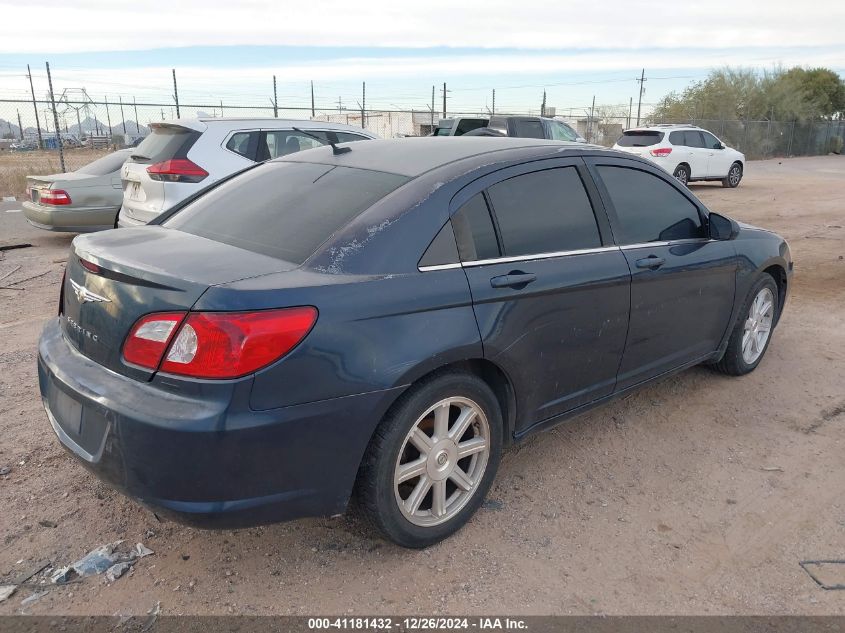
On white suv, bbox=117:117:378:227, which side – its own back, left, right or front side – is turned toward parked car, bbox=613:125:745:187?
front

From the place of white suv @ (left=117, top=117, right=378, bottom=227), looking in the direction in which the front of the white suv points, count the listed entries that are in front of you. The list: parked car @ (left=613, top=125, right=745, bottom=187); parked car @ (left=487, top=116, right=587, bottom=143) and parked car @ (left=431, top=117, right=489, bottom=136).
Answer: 3

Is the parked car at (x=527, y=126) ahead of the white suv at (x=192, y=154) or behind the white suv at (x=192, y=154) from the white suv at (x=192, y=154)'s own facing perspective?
ahead

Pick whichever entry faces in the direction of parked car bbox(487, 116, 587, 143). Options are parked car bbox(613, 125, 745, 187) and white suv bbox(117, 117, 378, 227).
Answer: the white suv

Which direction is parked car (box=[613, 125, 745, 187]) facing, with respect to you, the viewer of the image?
facing away from the viewer and to the right of the viewer

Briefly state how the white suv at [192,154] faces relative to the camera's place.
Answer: facing away from the viewer and to the right of the viewer

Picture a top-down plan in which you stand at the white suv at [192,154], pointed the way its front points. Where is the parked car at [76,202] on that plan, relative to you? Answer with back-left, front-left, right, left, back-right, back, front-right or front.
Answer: left

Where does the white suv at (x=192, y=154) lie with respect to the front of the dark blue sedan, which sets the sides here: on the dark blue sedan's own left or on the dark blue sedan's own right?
on the dark blue sedan's own left

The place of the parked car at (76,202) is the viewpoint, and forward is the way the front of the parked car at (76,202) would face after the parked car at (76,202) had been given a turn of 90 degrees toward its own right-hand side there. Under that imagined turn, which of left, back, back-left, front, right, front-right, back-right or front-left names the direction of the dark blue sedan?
front-right

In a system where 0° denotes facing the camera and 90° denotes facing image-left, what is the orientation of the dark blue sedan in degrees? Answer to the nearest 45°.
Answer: approximately 225°

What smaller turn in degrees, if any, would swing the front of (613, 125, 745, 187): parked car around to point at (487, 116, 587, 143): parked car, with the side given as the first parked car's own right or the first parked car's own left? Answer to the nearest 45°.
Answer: approximately 180°
